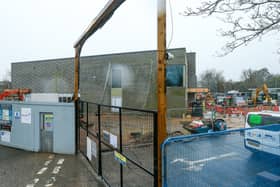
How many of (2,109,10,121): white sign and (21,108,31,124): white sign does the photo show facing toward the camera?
2

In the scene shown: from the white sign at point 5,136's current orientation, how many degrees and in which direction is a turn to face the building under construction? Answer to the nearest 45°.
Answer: approximately 135° to its left

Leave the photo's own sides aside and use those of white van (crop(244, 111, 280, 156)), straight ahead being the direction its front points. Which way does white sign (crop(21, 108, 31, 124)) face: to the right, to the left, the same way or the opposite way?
to the left

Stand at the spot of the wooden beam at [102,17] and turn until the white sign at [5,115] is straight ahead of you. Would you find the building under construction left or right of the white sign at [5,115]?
right

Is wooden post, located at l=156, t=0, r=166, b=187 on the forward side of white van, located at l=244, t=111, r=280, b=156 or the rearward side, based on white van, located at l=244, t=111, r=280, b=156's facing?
on the forward side

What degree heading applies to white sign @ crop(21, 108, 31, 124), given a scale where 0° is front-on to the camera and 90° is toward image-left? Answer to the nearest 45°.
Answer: approximately 0°

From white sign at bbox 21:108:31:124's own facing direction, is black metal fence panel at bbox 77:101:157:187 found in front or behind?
in front

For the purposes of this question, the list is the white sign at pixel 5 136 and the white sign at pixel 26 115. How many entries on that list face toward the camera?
2

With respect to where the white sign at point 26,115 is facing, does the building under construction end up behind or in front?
behind

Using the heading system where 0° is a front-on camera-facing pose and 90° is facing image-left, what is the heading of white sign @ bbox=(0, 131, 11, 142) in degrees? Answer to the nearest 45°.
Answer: approximately 0°
